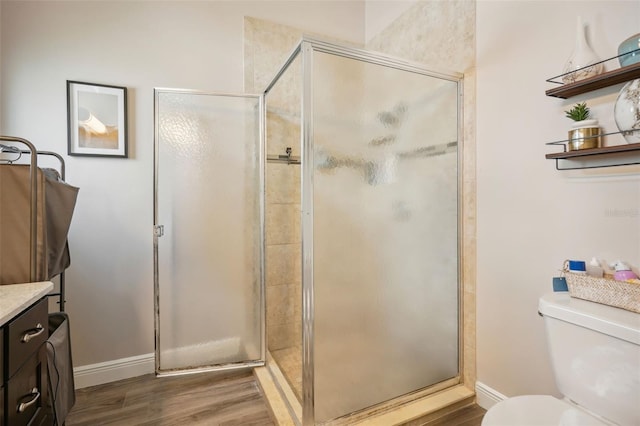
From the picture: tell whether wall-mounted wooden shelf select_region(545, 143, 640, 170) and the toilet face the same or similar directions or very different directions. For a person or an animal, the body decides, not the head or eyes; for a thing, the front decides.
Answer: same or similar directions

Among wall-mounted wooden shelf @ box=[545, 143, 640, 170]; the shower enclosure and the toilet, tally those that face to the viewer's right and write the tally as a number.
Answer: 0

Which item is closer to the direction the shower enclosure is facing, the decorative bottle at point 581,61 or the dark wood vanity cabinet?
the dark wood vanity cabinet

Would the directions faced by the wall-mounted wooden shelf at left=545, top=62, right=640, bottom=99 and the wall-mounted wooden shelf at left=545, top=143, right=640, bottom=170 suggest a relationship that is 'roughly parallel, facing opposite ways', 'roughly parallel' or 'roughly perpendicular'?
roughly parallel

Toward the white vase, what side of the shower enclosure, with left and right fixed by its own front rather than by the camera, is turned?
left

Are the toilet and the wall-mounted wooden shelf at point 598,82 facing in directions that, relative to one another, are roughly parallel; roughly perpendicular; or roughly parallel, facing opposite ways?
roughly parallel

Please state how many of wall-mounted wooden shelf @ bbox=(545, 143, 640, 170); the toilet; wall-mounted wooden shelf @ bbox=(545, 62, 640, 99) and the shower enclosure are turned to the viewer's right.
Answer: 0

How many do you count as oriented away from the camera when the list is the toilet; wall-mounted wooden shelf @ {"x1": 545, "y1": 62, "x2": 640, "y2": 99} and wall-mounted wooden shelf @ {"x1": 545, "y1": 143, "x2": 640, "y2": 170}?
0

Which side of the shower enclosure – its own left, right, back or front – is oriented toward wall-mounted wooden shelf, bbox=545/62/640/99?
left

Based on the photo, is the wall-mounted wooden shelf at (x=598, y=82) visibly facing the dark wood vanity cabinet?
yes

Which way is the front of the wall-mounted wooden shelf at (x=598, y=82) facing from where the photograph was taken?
facing the viewer and to the left of the viewer
